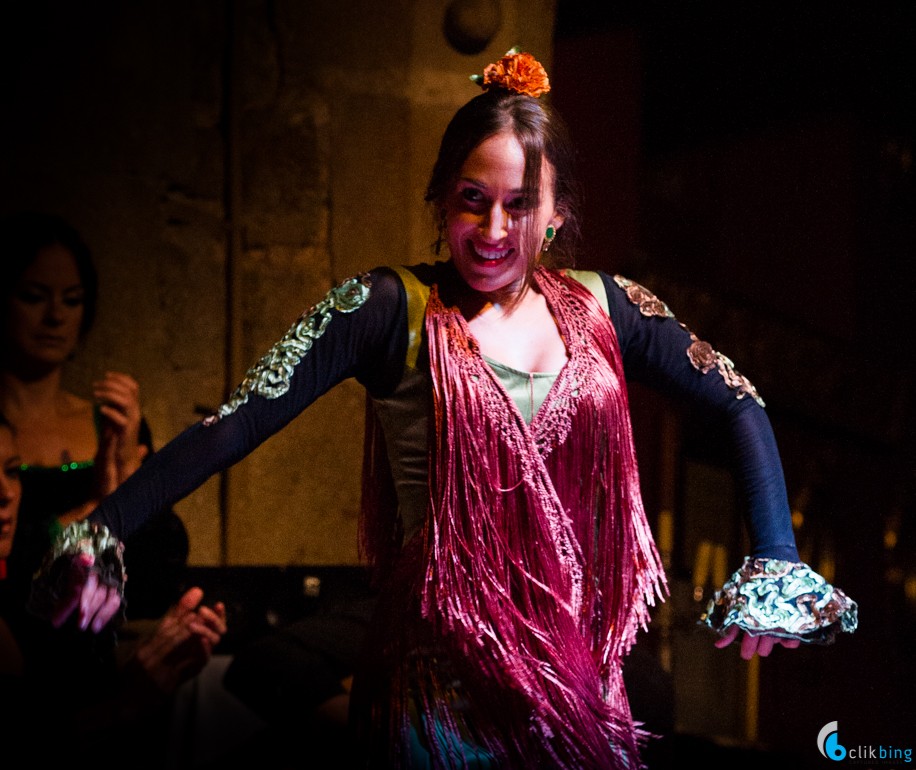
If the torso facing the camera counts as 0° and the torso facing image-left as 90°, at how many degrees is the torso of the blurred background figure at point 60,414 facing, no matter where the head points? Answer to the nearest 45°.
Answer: approximately 315°

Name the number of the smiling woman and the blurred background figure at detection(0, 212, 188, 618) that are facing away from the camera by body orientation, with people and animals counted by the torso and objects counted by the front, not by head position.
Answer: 0

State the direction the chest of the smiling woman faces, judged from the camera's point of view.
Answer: toward the camera

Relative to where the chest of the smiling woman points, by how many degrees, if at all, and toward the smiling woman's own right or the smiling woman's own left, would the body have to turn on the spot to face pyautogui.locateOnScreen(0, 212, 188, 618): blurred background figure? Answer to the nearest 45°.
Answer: approximately 135° to the smiling woman's own right

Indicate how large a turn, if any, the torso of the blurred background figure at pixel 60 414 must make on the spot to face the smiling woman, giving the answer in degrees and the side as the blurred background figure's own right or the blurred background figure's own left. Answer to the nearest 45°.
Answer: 0° — they already face them
